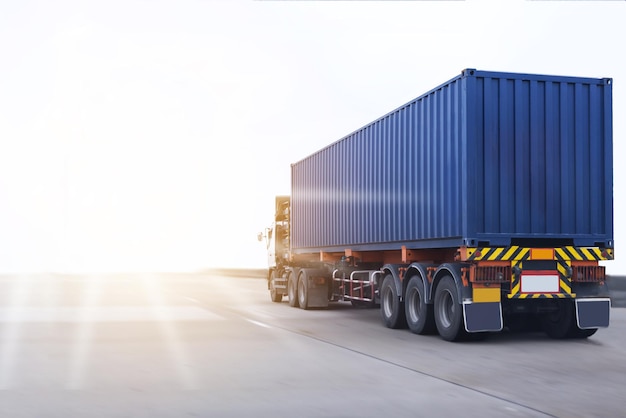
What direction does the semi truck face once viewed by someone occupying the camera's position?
facing away from the viewer and to the left of the viewer
